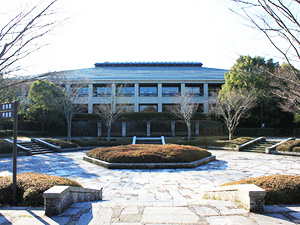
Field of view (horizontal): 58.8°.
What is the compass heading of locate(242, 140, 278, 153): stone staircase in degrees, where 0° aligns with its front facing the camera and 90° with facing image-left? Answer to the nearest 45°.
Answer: approximately 45°

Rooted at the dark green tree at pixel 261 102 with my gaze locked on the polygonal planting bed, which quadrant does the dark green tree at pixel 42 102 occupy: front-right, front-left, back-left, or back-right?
front-right

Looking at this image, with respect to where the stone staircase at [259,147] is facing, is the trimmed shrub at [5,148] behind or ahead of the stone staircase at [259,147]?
ahead

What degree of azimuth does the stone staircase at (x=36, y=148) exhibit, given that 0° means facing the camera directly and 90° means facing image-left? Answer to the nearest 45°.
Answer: approximately 315°

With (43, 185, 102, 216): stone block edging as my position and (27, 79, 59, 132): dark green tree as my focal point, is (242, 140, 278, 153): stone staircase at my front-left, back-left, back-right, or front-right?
front-right

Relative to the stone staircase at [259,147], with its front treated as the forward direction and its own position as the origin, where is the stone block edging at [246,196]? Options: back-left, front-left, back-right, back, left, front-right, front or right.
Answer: front-left

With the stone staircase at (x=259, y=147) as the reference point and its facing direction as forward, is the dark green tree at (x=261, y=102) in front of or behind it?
behind

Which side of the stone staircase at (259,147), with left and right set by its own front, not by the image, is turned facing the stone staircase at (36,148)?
front

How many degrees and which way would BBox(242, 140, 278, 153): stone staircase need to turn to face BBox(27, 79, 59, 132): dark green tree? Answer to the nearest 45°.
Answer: approximately 45° to its right

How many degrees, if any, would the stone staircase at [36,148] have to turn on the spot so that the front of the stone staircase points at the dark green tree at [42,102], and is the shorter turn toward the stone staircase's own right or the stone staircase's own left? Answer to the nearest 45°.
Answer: approximately 135° to the stone staircase's own left

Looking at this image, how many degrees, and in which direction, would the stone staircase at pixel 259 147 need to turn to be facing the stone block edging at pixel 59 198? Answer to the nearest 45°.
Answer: approximately 45° to its left

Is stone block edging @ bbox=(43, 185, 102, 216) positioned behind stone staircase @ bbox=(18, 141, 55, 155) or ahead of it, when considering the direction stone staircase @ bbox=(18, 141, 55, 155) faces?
ahead

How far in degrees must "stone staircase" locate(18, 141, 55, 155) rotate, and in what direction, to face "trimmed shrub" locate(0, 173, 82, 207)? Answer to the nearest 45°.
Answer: approximately 45° to its right

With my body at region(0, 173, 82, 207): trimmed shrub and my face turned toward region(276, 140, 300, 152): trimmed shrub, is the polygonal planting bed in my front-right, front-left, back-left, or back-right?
front-left

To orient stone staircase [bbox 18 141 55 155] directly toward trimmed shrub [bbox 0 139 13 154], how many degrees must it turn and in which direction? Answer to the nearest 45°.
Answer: approximately 90° to its right

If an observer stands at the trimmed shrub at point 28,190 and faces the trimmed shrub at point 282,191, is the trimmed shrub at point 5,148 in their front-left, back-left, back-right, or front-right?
back-left

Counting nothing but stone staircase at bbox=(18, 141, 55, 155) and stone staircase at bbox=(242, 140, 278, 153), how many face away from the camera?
0
